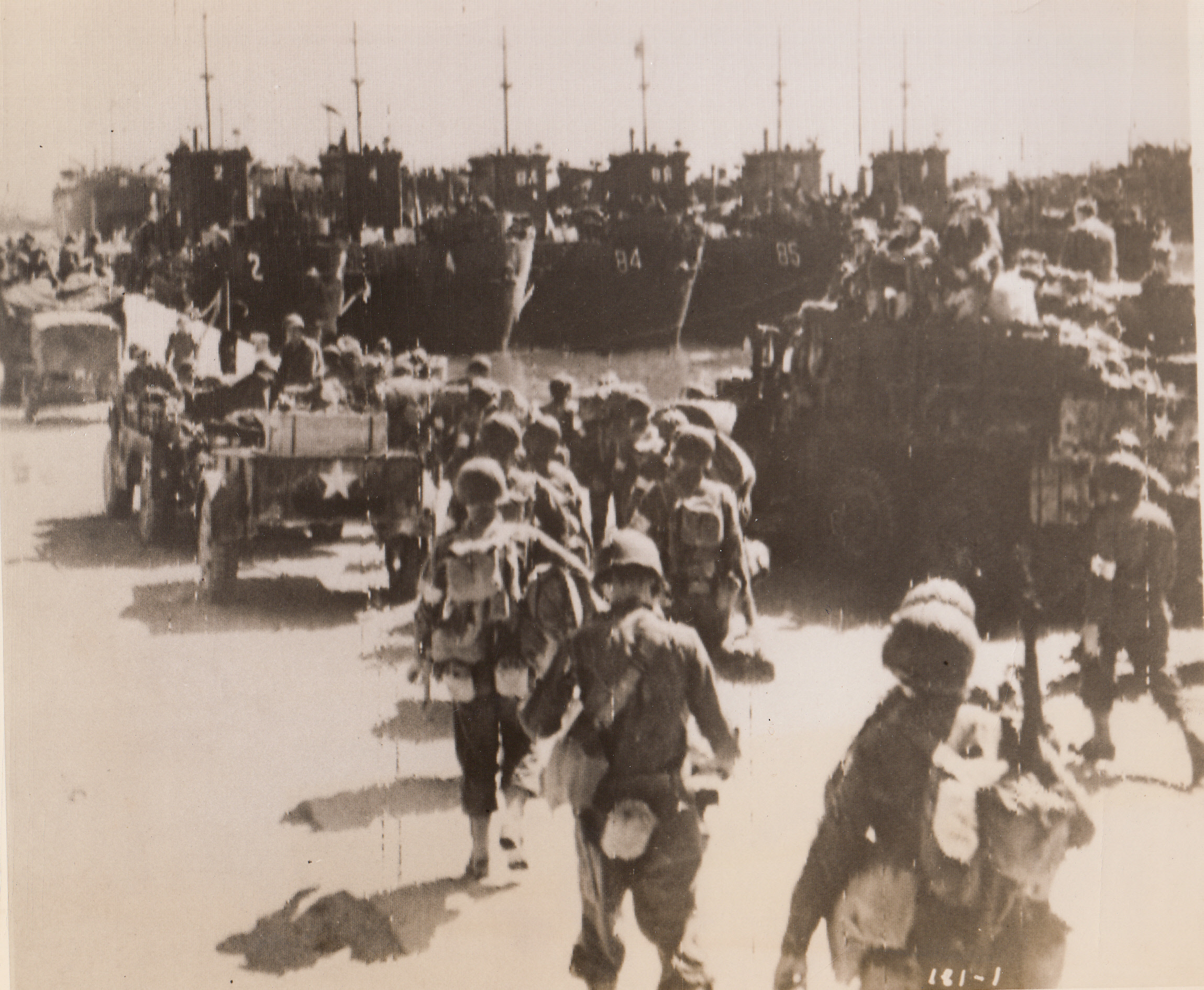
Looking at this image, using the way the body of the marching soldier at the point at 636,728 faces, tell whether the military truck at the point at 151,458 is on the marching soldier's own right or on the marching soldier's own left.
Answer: on the marching soldier's own left

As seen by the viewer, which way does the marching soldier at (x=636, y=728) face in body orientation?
away from the camera

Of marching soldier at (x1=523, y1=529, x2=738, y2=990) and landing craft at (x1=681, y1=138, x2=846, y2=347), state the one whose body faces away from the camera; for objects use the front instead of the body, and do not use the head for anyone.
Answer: the marching soldier

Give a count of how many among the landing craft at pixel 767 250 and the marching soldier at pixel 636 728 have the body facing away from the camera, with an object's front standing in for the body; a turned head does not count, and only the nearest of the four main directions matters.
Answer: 1

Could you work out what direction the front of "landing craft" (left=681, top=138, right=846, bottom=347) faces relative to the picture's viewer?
facing the viewer and to the left of the viewer

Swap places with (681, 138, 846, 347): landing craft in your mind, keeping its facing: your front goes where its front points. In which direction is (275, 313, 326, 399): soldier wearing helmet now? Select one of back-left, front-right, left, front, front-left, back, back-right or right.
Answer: front-right
